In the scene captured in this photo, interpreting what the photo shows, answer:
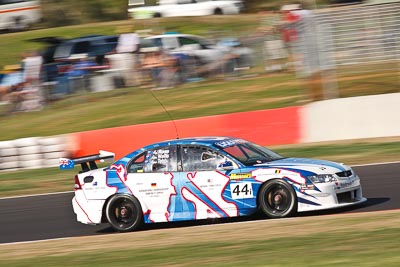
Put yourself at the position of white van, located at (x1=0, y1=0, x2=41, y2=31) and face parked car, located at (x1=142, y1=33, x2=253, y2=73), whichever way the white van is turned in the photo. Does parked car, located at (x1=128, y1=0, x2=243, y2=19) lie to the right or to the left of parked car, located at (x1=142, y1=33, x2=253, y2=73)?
left

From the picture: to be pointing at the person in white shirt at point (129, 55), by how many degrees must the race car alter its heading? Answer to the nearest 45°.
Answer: approximately 135° to its left

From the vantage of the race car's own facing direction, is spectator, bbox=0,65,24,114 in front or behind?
behind

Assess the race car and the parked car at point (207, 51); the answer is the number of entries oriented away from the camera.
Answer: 0

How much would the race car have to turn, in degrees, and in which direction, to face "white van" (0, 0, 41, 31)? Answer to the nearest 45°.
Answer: approximately 135° to its left

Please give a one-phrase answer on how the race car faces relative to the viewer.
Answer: facing the viewer and to the right of the viewer

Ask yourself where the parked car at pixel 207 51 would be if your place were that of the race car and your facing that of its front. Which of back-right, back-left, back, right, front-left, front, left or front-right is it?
back-left
